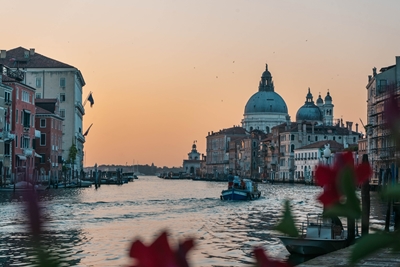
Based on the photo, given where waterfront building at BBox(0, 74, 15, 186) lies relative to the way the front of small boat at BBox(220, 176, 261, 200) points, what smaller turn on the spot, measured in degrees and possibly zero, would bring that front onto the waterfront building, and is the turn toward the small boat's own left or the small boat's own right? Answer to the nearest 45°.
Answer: approximately 45° to the small boat's own right

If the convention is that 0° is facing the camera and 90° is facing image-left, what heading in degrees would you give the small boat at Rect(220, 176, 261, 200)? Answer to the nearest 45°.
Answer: approximately 45°

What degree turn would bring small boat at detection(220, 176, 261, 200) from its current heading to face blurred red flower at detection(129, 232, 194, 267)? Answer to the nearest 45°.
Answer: approximately 45° to its left

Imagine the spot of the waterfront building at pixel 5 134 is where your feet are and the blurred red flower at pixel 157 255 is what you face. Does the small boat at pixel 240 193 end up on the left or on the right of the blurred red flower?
left

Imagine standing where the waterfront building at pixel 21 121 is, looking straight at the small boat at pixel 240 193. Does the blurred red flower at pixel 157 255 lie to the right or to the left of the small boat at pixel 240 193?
right
